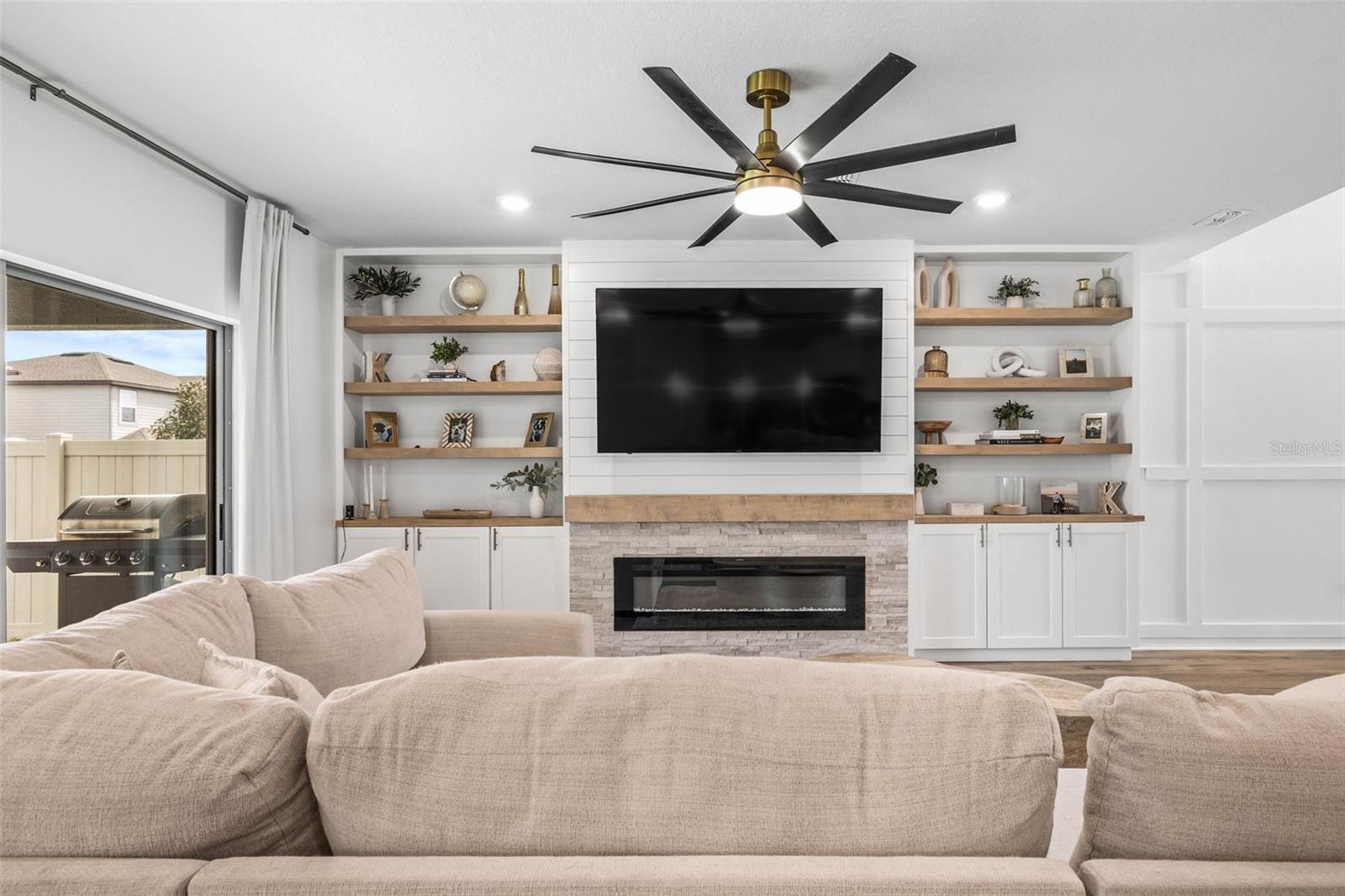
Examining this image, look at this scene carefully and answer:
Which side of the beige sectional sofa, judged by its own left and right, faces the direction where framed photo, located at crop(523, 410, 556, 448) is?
front

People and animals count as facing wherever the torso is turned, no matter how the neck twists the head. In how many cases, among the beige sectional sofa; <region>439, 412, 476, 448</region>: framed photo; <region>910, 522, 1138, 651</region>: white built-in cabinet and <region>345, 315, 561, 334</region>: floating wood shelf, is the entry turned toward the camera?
3

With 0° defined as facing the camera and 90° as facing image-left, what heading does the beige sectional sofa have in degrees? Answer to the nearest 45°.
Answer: approximately 180°

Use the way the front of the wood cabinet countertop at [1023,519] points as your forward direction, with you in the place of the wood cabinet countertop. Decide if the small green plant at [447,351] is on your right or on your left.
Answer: on your right

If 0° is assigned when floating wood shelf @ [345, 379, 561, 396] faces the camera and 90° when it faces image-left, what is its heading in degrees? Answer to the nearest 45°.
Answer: approximately 0°

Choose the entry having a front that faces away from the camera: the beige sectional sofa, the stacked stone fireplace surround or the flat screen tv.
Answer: the beige sectional sofa

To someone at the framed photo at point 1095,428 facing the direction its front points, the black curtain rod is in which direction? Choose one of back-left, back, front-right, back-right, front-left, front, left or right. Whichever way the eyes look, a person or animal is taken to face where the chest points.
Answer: front-right

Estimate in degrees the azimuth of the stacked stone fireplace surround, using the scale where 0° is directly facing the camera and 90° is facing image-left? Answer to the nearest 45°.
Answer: approximately 0°

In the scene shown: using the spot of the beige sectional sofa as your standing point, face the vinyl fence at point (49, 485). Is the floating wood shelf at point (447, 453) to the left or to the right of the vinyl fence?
right

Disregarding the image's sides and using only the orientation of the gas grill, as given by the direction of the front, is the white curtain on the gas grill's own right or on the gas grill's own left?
on the gas grill's own left

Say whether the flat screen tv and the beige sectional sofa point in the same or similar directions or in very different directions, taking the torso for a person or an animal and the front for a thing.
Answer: very different directions

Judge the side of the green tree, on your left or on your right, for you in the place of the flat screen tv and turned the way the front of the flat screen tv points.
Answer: on your right
